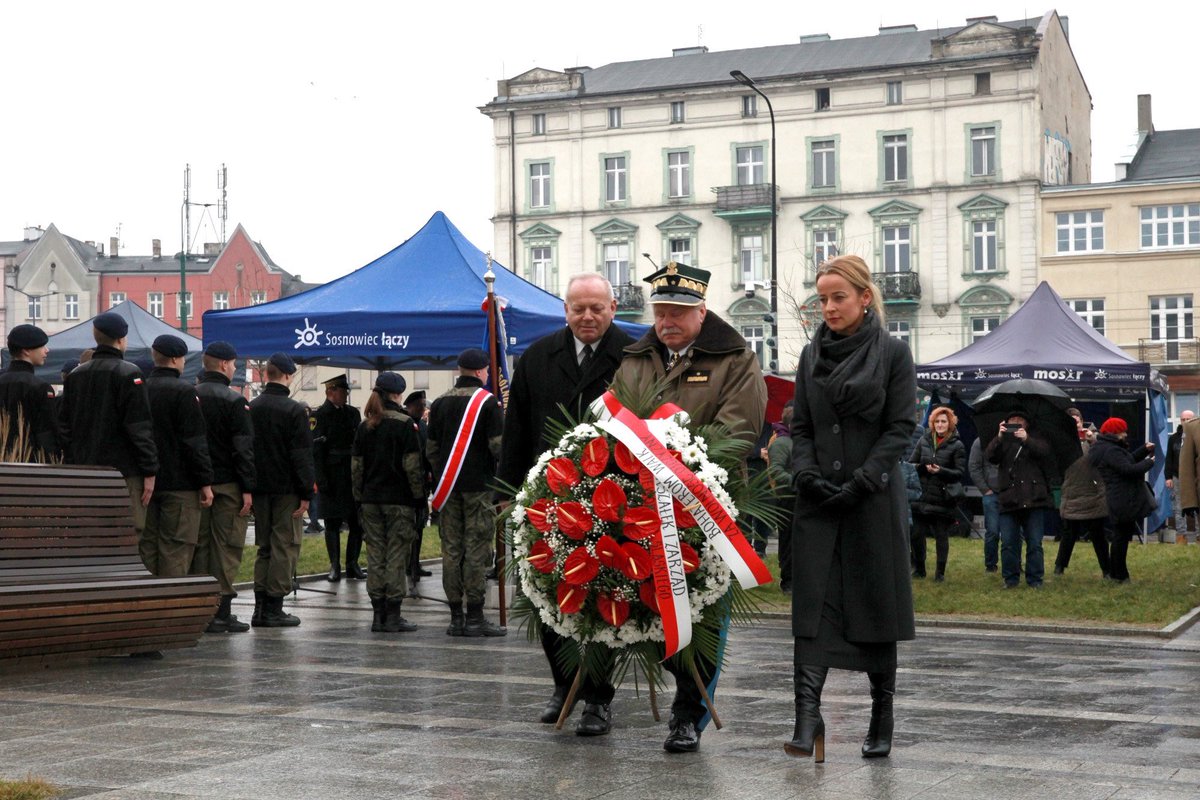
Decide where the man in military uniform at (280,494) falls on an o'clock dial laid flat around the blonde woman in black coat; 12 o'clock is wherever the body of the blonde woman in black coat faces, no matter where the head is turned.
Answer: The man in military uniform is roughly at 3 o'clock from the blonde woman in black coat.

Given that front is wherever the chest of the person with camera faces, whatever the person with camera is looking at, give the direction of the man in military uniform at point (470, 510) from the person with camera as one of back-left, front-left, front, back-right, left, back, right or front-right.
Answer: front-right

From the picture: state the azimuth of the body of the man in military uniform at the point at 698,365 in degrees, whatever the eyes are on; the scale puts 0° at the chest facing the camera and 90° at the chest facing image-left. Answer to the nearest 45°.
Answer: approximately 45°

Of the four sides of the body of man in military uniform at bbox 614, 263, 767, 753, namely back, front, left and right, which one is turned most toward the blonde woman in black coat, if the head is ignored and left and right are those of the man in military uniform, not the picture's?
left

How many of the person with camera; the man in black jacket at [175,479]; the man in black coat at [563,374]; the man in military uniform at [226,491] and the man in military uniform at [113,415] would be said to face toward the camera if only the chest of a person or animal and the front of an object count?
2

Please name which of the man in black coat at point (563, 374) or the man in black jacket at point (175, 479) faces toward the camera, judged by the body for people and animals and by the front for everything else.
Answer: the man in black coat at point (563, 374)

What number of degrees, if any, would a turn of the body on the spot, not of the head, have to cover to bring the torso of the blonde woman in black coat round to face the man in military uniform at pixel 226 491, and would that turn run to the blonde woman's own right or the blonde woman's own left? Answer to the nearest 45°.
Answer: approximately 90° to the blonde woman's own right

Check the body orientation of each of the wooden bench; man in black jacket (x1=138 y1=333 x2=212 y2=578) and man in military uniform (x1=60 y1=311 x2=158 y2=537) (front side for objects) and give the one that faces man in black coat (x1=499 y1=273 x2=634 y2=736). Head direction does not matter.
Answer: the wooden bench

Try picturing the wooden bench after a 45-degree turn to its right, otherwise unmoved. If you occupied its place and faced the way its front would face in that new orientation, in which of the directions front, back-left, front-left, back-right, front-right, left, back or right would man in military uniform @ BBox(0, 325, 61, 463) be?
back

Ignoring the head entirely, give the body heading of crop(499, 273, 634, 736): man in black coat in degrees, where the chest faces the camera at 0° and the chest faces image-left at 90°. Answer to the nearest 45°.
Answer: approximately 0°

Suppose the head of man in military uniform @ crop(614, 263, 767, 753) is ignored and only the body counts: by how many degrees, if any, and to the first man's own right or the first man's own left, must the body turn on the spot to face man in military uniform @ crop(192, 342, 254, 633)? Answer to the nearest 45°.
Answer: approximately 90° to the first man's own right

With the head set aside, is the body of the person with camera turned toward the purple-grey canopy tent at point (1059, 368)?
no

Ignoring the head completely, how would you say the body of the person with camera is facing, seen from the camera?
toward the camera

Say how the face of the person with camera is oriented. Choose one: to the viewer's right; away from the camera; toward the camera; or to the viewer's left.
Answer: toward the camera

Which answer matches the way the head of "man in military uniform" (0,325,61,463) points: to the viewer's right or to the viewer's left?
to the viewer's right

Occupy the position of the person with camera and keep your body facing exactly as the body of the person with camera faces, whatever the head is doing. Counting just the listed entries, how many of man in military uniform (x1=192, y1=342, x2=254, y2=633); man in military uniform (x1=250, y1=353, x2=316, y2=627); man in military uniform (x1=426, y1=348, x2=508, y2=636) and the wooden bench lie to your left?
0

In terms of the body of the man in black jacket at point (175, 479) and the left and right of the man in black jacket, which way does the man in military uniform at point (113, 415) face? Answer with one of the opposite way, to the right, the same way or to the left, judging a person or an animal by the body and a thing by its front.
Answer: the same way

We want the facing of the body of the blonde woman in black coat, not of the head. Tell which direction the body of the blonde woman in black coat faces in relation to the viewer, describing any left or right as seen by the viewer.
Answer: facing the viewer and to the left of the viewer
